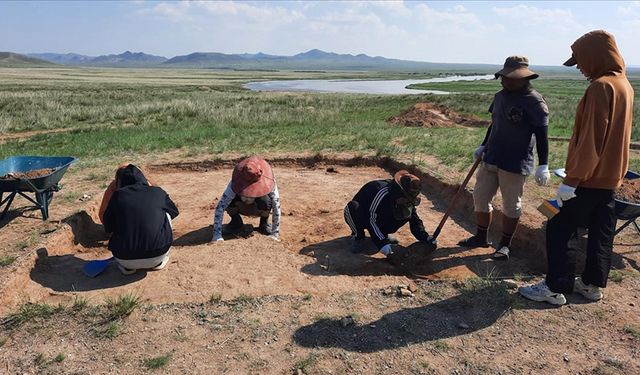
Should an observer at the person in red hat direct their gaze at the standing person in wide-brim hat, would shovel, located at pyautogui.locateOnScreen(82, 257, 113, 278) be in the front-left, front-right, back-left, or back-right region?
back-right

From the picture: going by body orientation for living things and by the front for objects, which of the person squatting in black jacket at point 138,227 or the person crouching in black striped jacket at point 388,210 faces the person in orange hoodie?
the person crouching in black striped jacket

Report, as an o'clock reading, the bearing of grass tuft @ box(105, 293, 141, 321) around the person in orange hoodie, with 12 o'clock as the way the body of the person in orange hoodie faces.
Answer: The grass tuft is roughly at 11 o'clock from the person in orange hoodie.

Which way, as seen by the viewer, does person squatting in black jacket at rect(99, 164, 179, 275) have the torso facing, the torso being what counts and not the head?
away from the camera

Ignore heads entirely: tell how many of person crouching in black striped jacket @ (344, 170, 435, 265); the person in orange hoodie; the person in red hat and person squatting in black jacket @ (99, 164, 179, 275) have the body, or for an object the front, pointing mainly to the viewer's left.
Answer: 1

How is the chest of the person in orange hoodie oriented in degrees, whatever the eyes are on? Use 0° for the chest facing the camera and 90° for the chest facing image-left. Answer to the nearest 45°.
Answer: approximately 90°

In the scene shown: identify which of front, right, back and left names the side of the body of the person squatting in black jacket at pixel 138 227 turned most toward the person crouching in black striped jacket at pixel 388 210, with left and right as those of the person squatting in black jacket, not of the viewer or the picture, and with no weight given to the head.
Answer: right

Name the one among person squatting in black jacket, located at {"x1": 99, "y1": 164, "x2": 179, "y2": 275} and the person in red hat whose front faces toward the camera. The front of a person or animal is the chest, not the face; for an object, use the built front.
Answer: the person in red hat

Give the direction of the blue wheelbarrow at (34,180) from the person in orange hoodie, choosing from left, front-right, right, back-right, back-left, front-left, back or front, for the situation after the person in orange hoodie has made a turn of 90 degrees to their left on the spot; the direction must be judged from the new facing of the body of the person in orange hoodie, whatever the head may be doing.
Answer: right

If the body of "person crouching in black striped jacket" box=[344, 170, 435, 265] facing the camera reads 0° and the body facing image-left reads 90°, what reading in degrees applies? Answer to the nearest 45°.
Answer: approximately 315°

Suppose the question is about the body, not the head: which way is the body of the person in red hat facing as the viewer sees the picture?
toward the camera

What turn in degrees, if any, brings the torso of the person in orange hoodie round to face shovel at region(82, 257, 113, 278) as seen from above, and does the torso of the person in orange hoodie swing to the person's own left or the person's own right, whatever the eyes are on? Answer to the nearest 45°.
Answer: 0° — they already face it

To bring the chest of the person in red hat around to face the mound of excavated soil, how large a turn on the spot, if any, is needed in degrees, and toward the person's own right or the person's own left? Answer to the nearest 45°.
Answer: approximately 135° to the person's own left

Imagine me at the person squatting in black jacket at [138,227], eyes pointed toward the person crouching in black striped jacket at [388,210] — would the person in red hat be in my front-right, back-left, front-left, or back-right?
front-left

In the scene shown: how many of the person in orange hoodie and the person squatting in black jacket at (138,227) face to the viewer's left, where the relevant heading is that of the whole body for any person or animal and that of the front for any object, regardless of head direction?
1

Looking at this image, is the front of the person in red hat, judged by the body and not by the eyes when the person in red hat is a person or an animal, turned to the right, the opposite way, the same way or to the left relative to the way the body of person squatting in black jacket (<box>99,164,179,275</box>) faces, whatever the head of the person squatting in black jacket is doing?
the opposite way
